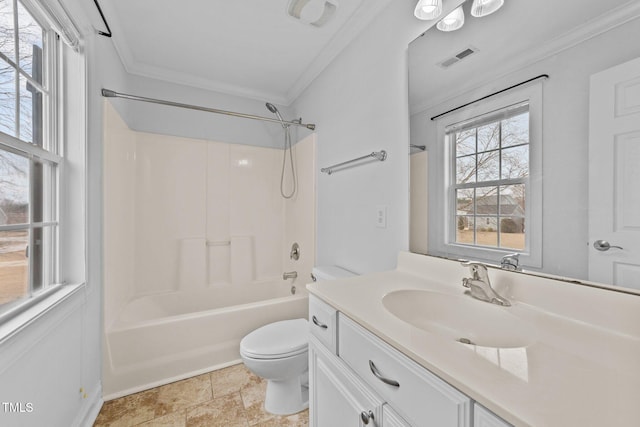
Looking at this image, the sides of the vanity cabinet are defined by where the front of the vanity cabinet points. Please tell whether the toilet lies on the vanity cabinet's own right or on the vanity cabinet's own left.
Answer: on the vanity cabinet's own right

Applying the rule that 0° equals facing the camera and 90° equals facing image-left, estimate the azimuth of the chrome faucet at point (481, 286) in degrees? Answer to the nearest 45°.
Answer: approximately 45°

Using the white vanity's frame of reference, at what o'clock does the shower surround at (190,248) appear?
The shower surround is roughly at 2 o'clock from the white vanity.

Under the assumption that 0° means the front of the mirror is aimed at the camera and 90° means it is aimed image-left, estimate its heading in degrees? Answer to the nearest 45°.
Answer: approximately 45°

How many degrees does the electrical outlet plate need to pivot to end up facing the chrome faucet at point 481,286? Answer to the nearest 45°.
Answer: approximately 90° to its left

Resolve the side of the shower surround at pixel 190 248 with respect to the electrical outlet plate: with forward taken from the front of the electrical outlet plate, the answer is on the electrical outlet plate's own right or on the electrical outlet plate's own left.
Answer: on the electrical outlet plate's own right

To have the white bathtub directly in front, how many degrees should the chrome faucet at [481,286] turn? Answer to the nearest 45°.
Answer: approximately 45° to its right
